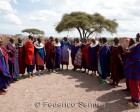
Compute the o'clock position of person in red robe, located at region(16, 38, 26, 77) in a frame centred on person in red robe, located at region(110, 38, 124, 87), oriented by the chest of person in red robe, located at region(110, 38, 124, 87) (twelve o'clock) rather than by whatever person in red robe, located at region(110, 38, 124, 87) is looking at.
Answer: person in red robe, located at region(16, 38, 26, 77) is roughly at 2 o'clock from person in red robe, located at region(110, 38, 124, 87).

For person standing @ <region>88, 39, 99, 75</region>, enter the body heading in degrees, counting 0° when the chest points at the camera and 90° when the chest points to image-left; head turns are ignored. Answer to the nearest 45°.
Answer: approximately 45°

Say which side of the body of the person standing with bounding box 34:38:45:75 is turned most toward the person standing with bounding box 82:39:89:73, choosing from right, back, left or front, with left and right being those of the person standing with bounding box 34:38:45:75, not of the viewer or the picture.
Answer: left

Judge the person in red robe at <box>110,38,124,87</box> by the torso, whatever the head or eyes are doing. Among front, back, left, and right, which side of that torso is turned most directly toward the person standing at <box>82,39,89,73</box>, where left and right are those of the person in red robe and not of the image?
right

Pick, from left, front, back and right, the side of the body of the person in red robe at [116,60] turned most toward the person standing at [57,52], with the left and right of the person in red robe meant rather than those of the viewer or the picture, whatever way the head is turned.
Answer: right

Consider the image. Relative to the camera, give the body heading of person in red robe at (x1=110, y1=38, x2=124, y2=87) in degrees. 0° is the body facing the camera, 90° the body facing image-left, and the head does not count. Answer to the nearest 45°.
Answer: approximately 45°

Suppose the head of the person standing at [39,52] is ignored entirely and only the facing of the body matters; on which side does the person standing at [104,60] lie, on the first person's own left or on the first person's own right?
on the first person's own left
